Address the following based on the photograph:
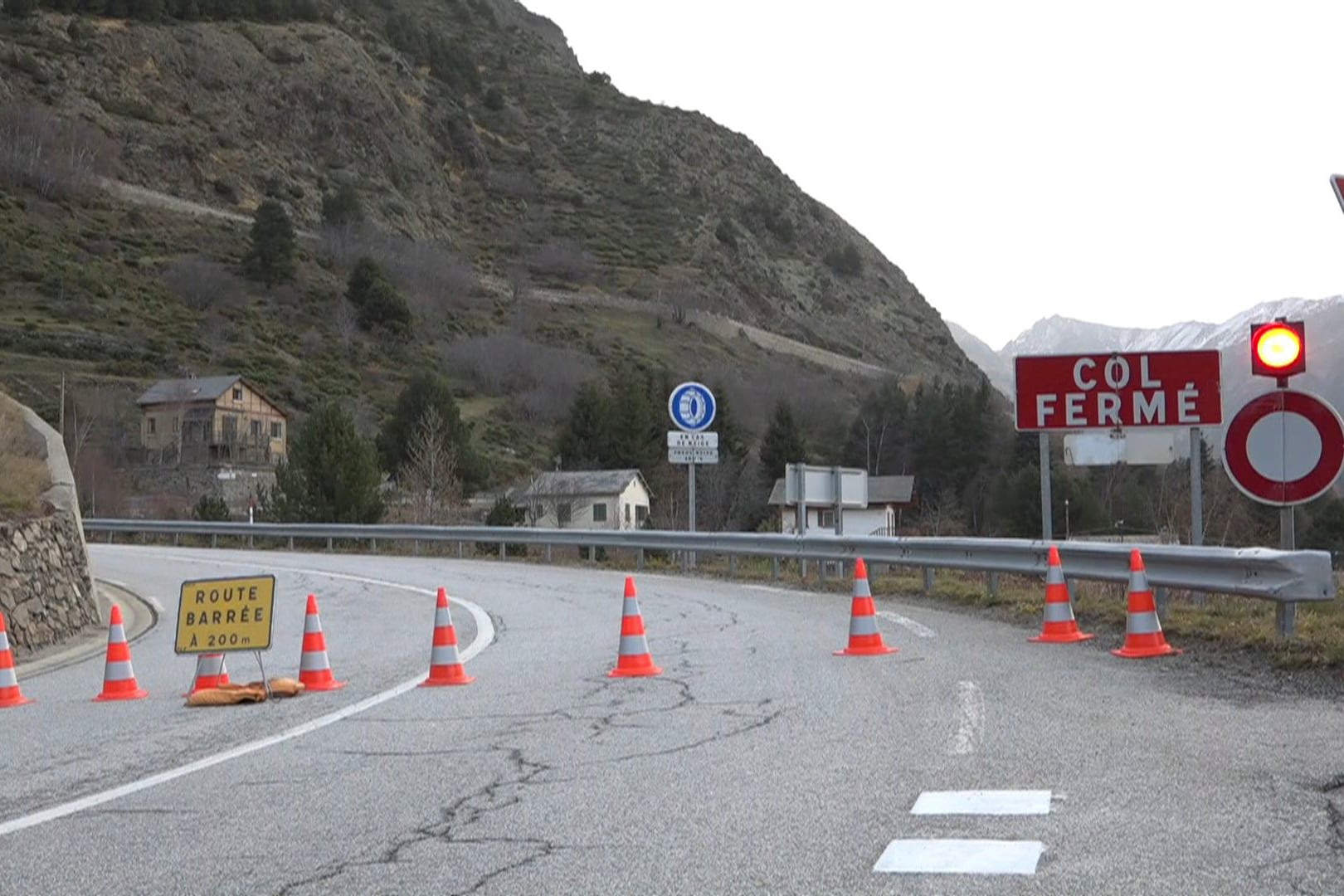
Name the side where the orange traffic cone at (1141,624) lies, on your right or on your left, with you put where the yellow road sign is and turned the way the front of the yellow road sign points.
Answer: on your left

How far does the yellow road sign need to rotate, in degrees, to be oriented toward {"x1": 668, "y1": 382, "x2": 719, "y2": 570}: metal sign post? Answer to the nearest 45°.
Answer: approximately 135° to its left

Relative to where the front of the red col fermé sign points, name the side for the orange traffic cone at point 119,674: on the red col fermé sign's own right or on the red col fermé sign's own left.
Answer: on the red col fermé sign's own right

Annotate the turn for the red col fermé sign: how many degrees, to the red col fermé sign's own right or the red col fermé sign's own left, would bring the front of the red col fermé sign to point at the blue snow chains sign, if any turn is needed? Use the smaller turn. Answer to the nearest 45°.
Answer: approximately 135° to the red col fermé sign's own right

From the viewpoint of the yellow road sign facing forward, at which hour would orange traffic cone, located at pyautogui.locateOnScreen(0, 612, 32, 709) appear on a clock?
The orange traffic cone is roughly at 4 o'clock from the yellow road sign.
